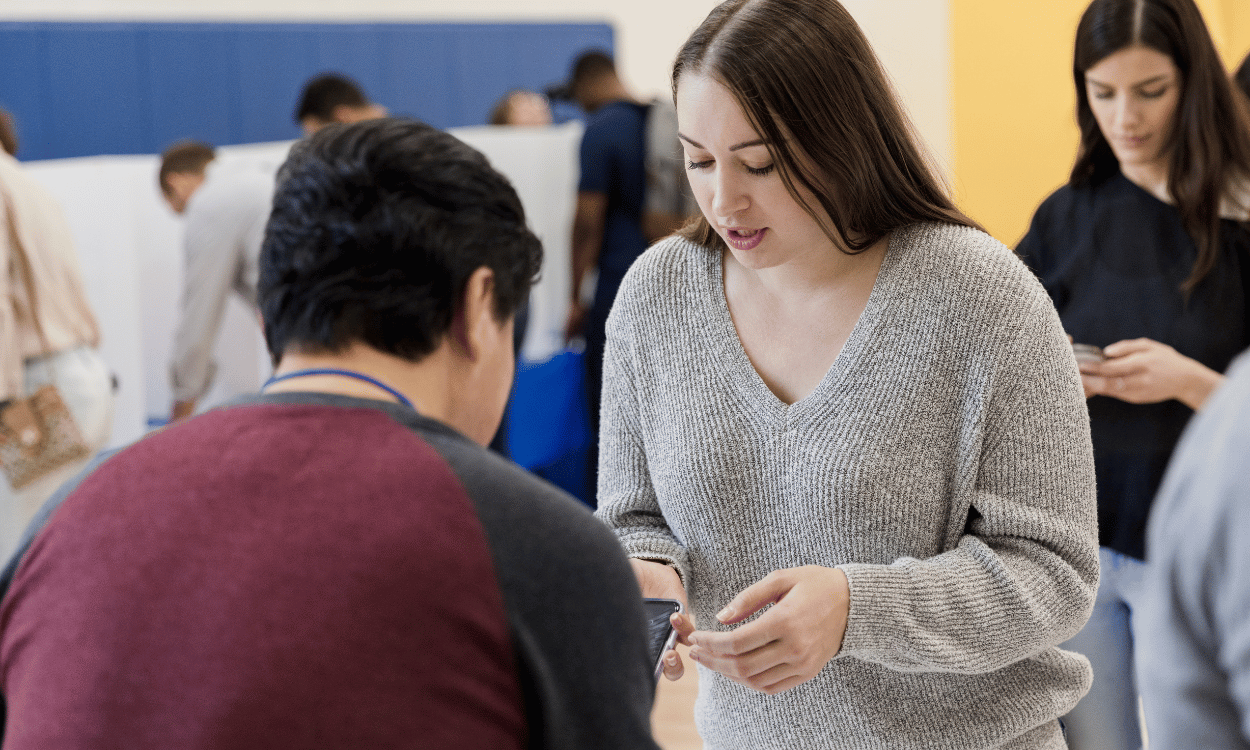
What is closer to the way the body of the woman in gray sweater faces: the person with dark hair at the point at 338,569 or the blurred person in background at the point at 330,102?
the person with dark hair

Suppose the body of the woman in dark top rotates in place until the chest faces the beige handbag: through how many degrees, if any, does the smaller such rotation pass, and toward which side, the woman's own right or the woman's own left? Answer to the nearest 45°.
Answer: approximately 45° to the woman's own right

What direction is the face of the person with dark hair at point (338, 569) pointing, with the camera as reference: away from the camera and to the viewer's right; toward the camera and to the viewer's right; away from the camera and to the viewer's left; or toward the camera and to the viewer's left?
away from the camera and to the viewer's right

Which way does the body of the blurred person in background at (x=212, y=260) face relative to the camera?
to the viewer's left

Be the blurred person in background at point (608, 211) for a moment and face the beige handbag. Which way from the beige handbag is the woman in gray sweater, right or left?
left

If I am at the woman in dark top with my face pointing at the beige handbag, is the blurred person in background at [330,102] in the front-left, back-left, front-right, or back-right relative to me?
front-right

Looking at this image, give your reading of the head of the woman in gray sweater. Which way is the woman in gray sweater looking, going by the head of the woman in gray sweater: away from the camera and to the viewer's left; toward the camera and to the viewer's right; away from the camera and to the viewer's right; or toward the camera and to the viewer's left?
toward the camera and to the viewer's left

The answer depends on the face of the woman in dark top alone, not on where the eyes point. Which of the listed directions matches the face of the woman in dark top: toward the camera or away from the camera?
toward the camera

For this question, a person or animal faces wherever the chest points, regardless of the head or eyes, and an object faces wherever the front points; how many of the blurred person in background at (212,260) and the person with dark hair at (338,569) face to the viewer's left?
1

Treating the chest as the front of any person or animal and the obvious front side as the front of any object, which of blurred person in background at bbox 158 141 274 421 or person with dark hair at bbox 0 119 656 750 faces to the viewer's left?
the blurred person in background

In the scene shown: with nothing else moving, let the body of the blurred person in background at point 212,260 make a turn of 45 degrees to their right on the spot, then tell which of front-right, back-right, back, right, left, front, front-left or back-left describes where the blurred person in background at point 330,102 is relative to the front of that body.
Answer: right

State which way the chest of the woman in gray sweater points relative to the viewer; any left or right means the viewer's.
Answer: facing the viewer and to the left of the viewer

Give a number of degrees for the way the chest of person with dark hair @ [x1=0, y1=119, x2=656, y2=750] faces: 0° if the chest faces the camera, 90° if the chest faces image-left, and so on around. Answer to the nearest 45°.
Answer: approximately 225°

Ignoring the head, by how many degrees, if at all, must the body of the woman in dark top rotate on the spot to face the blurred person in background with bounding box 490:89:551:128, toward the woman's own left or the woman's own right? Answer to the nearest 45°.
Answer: approximately 90° to the woman's own right

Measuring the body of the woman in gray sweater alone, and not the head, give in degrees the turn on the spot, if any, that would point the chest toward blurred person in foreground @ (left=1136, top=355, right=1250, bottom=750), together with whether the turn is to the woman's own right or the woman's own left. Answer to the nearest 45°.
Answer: approximately 45° to the woman's own left

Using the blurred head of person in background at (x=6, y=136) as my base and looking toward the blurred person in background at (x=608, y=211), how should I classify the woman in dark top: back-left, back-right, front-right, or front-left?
front-right
